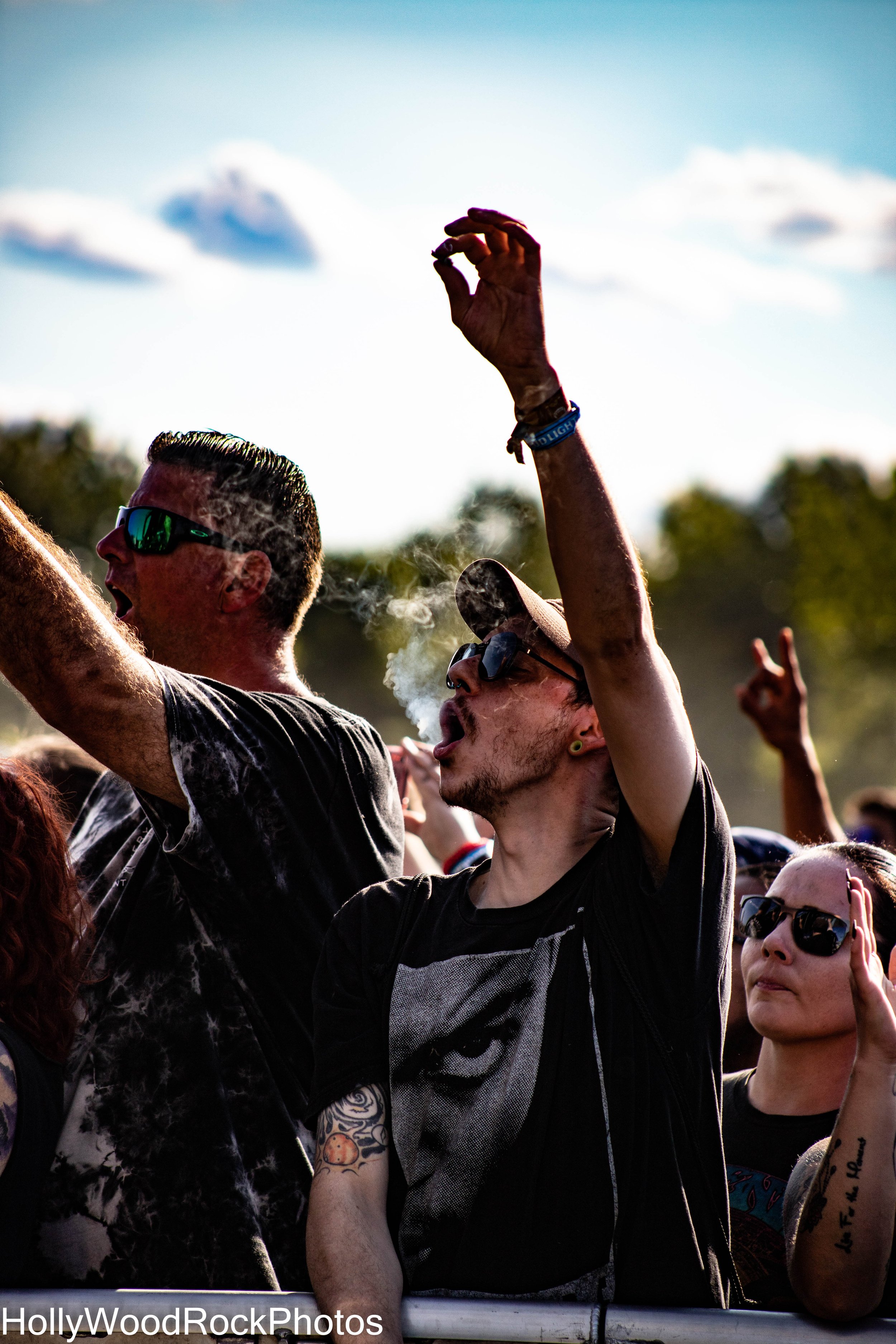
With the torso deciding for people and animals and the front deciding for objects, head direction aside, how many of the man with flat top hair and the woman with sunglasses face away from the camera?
0

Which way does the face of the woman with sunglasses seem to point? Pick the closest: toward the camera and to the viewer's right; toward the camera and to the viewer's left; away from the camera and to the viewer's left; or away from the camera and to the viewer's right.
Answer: toward the camera and to the viewer's left

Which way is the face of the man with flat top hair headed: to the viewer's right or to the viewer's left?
to the viewer's left

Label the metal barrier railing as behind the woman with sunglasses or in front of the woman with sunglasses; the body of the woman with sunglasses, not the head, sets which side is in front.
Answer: in front

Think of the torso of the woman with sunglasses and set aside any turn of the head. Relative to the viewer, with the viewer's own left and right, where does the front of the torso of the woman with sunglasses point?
facing the viewer and to the left of the viewer

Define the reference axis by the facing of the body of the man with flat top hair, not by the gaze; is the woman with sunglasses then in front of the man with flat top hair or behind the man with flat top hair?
behind

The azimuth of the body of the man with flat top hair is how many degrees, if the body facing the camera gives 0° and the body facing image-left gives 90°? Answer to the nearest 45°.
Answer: approximately 90°
